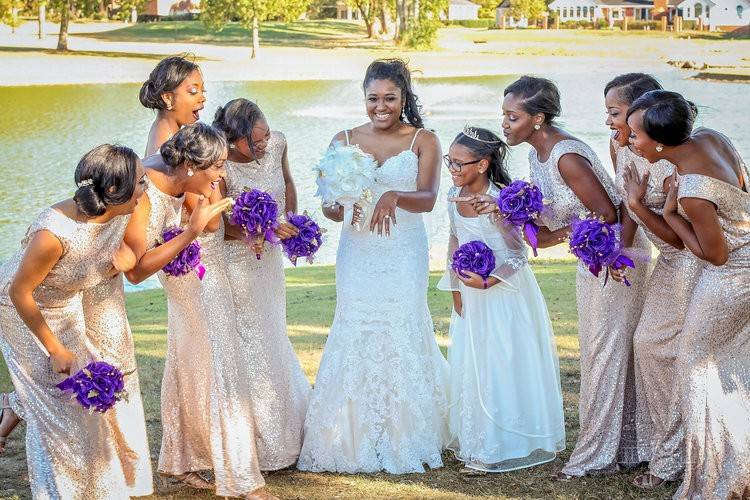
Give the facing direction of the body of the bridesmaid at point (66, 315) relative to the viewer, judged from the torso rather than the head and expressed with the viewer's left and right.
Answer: facing to the right of the viewer

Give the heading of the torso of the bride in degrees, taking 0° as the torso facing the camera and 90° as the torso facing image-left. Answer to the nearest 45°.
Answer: approximately 0°

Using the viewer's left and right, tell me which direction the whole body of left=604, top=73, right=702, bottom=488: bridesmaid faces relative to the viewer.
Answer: facing to the left of the viewer

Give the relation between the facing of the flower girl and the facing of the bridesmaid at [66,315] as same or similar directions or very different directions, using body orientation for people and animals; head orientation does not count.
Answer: very different directions

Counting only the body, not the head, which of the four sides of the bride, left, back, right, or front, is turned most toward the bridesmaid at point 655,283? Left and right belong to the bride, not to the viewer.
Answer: left

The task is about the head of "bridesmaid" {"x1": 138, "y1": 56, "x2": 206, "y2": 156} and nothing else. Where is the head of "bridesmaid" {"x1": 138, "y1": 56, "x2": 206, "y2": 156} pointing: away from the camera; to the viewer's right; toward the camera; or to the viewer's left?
to the viewer's right

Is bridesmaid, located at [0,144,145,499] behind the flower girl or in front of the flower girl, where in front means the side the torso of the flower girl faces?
in front

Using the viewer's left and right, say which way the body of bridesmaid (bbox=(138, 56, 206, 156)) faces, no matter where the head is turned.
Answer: facing to the right of the viewer

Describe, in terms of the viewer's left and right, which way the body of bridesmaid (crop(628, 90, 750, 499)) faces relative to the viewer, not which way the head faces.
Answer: facing to the left of the viewer

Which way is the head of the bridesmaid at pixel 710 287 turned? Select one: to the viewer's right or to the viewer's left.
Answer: to the viewer's left

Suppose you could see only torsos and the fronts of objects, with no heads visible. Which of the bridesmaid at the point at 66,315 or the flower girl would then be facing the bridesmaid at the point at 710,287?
the bridesmaid at the point at 66,315
